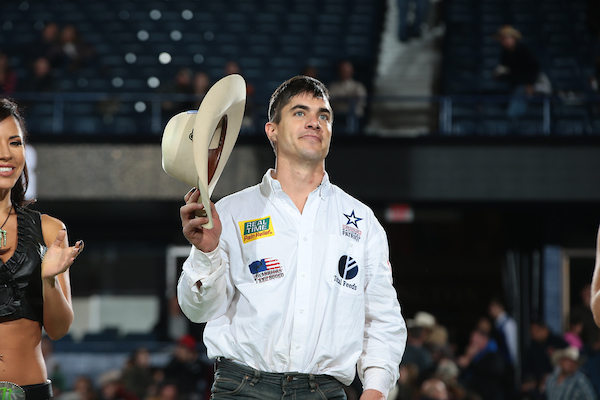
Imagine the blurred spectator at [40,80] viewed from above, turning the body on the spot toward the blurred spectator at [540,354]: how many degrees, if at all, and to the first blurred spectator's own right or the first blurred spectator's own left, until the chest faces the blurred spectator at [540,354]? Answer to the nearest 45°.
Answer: approximately 45° to the first blurred spectator's own left

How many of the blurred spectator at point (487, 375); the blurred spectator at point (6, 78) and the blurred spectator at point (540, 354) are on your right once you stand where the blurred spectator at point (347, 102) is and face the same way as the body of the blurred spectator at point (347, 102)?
1

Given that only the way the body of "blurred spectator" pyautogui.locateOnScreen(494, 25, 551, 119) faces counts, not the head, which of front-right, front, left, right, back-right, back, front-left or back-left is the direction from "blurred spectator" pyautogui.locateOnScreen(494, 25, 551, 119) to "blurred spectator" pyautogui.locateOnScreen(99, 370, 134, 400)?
front

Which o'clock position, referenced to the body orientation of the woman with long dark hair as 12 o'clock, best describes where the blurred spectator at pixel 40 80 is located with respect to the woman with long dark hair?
The blurred spectator is roughly at 6 o'clock from the woman with long dark hair.

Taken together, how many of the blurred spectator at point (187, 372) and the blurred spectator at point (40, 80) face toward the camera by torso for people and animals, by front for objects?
2

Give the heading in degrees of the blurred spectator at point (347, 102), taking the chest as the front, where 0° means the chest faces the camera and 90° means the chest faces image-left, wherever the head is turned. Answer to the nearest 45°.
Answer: approximately 0°

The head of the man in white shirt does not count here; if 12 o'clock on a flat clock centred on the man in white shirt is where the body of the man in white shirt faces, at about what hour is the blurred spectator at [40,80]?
The blurred spectator is roughly at 5 o'clock from the man in white shirt.

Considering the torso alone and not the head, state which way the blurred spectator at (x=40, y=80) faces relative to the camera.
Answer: toward the camera

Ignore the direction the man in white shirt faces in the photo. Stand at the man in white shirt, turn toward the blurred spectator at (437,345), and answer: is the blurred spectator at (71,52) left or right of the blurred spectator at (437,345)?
left
